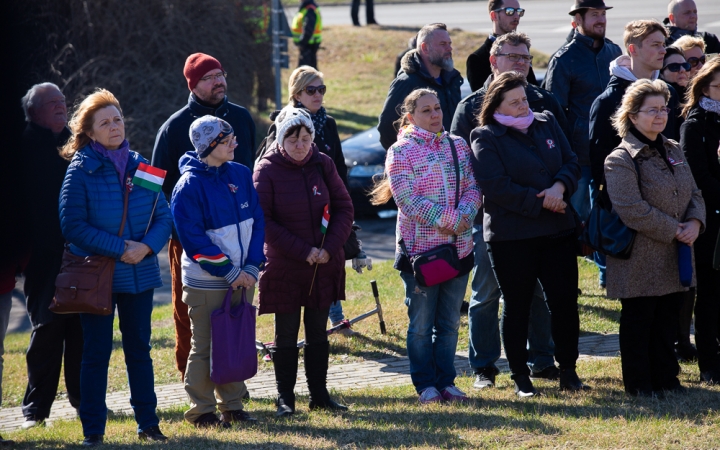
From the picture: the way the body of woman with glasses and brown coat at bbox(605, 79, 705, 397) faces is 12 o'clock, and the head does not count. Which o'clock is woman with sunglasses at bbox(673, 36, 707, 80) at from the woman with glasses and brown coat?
The woman with sunglasses is roughly at 8 o'clock from the woman with glasses and brown coat.

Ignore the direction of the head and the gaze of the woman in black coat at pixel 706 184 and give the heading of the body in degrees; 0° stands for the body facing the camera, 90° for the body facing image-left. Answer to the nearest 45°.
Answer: approximately 315°

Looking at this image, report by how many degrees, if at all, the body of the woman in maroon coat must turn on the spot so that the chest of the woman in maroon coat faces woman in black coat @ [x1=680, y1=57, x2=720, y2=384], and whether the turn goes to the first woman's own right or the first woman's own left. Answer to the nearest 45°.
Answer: approximately 45° to the first woman's own left

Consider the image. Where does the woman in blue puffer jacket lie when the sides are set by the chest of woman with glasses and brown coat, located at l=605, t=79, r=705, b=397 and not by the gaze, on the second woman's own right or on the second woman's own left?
on the second woman's own right

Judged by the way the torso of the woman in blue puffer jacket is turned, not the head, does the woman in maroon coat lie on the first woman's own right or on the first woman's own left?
on the first woman's own left

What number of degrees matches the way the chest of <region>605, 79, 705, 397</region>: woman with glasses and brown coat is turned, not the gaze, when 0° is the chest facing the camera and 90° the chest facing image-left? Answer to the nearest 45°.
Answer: approximately 315°

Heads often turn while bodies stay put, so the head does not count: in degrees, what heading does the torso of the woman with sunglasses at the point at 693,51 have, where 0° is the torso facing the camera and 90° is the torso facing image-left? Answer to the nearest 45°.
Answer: approximately 315°
